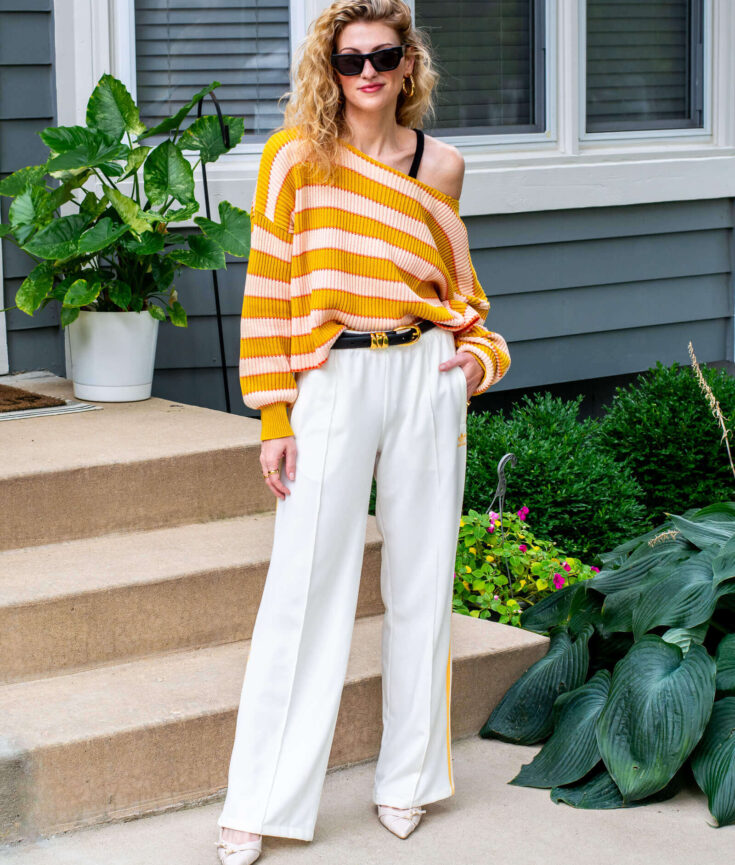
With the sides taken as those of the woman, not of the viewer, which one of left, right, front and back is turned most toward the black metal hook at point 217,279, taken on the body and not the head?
back

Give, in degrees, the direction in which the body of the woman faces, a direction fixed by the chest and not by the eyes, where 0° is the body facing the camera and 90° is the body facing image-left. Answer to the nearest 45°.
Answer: approximately 0°

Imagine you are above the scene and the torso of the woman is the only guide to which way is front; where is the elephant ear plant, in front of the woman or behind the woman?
behind
